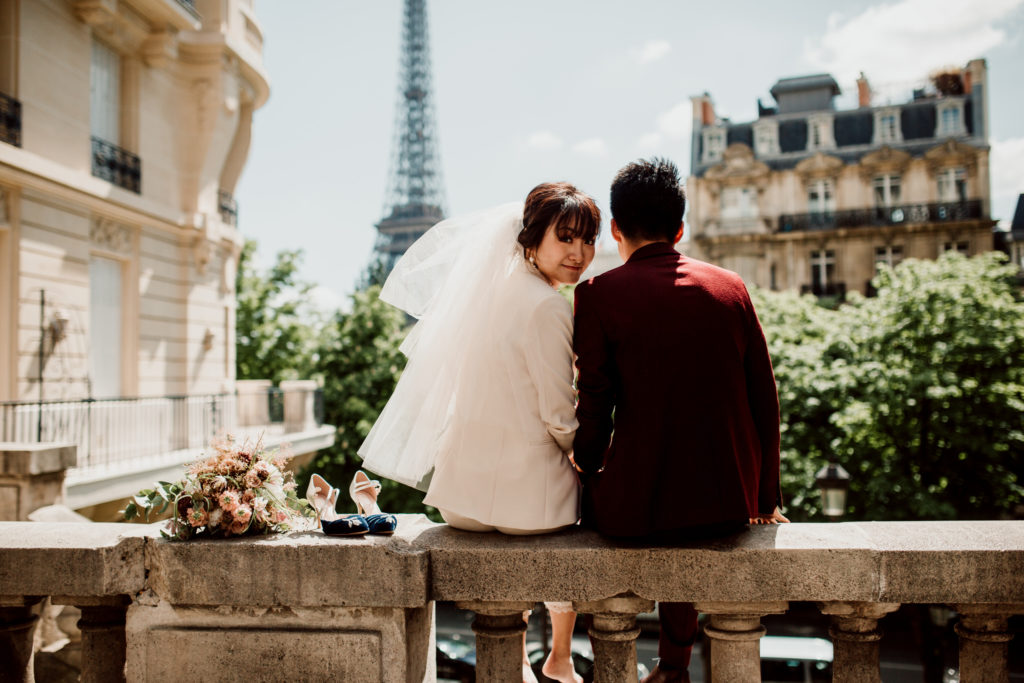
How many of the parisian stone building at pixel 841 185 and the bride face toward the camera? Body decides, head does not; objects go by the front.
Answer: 1

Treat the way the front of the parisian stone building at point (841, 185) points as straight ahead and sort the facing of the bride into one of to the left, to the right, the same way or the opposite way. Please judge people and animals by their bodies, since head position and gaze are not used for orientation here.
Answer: the opposite way

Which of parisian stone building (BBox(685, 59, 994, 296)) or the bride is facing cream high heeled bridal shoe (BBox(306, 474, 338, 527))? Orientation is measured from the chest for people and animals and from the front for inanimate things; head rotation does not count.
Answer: the parisian stone building

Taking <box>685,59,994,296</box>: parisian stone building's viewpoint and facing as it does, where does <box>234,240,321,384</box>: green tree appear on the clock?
The green tree is roughly at 2 o'clock from the parisian stone building.

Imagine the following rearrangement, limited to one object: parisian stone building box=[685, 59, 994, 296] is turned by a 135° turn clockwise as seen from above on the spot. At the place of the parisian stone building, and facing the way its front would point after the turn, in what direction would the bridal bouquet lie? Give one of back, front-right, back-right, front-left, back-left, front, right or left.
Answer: back-left

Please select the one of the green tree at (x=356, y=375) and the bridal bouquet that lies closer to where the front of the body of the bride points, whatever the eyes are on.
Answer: the green tree

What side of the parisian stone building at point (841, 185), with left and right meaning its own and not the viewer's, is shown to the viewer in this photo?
front

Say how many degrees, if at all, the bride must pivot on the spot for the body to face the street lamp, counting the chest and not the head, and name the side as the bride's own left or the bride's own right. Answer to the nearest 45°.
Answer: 0° — they already face it

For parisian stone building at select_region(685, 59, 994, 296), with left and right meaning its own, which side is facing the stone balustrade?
front

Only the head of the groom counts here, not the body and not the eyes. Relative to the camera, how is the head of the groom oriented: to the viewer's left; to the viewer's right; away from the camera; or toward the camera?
away from the camera

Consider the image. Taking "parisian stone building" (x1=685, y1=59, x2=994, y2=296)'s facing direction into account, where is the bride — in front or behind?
in front

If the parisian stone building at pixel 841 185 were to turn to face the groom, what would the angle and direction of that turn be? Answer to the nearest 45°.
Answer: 0° — it already faces them

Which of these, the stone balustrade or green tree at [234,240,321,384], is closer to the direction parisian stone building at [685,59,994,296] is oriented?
the stone balustrade

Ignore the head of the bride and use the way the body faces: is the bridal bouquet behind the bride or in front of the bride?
behind

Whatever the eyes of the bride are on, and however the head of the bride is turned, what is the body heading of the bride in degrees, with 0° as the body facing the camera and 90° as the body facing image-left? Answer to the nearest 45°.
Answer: approximately 225°
